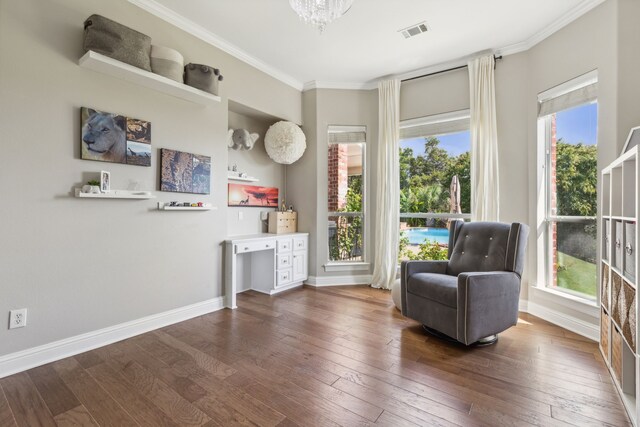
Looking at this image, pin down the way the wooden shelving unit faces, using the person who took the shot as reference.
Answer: facing to the left of the viewer

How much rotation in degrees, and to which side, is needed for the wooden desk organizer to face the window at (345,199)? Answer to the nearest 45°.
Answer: approximately 45° to its left

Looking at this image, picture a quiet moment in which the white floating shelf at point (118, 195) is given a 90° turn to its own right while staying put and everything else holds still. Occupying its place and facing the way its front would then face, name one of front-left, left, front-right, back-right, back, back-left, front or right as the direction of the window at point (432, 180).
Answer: back

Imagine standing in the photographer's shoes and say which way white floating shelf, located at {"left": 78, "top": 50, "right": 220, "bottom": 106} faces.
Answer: facing the viewer and to the right of the viewer

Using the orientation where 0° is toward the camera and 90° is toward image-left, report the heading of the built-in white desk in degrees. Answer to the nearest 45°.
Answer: approximately 315°

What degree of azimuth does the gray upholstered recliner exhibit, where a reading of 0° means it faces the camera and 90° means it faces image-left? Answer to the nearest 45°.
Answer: approximately 45°

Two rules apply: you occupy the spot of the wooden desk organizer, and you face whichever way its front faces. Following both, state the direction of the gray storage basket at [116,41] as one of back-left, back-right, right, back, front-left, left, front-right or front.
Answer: right

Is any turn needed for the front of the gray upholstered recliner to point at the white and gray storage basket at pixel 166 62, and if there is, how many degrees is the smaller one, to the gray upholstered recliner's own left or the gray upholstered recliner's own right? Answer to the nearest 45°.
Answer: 0° — it already faces it

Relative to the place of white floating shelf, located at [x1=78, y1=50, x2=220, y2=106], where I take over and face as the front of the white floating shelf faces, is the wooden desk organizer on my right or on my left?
on my left
